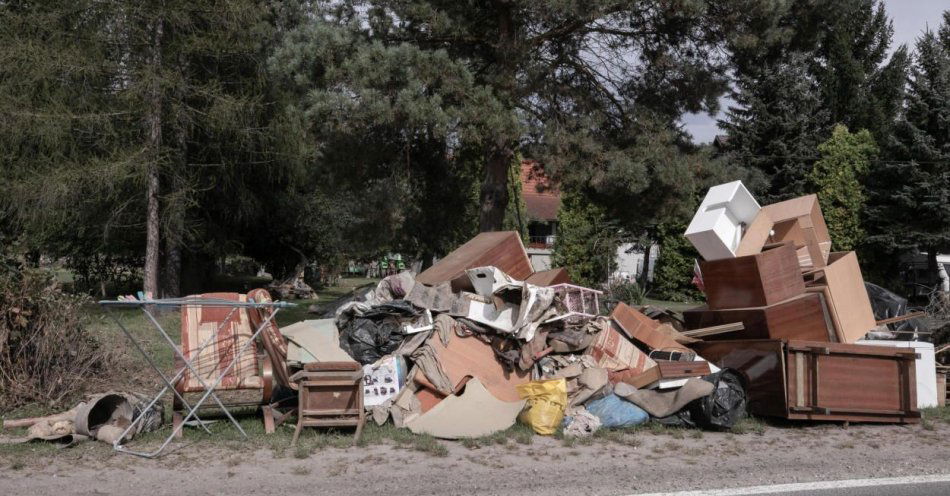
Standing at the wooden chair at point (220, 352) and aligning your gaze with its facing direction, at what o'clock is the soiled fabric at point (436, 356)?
The soiled fabric is roughly at 9 o'clock from the wooden chair.

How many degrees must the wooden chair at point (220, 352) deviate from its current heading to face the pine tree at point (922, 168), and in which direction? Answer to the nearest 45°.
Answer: approximately 135° to its left

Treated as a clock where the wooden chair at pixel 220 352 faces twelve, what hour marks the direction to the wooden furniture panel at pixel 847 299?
The wooden furniture panel is roughly at 9 o'clock from the wooden chair.

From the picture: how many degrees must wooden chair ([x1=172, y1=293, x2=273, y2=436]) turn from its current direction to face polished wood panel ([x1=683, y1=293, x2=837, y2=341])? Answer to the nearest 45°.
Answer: approximately 90° to its left

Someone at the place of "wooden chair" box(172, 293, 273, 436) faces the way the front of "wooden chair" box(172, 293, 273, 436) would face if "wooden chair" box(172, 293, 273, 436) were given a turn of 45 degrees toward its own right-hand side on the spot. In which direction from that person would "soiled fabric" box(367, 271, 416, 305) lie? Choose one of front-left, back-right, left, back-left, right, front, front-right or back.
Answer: back

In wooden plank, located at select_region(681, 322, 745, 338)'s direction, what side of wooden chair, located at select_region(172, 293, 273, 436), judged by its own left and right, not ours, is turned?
left

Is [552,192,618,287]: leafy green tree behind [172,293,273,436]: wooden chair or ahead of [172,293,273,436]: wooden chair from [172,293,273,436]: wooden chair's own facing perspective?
behind

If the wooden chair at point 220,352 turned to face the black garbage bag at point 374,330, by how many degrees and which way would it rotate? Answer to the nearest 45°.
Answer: approximately 90° to its left

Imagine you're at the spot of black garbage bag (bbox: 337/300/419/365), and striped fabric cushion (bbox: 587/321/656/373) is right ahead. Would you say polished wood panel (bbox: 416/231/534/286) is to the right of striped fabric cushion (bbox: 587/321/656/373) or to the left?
left

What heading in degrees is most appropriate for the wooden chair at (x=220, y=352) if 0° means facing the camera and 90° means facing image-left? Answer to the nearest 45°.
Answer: approximately 0°

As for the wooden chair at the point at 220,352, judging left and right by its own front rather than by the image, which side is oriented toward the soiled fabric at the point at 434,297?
left

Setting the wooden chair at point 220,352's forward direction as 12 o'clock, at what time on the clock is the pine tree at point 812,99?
The pine tree is roughly at 8 o'clock from the wooden chair.
